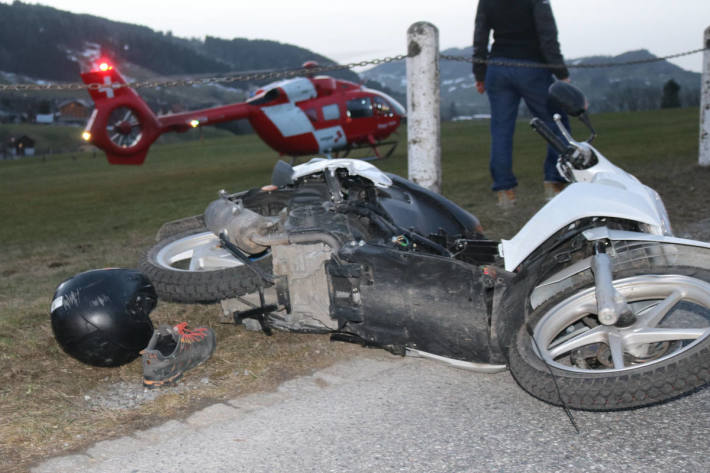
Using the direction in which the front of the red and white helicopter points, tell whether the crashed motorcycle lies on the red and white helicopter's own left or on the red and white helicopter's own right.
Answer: on the red and white helicopter's own right

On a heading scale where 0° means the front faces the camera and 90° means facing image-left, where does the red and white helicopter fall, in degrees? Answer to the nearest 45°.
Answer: approximately 270°

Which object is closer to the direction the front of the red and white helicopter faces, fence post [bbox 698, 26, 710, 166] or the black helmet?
the fence post

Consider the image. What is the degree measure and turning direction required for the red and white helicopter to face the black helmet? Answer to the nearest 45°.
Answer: approximately 90° to its right

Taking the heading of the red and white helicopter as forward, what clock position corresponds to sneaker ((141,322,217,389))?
The sneaker is roughly at 3 o'clock from the red and white helicopter.

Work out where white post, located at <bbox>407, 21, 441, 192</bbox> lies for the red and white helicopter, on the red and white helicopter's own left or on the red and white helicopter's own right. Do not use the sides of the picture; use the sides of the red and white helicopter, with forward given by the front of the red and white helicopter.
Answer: on the red and white helicopter's own right

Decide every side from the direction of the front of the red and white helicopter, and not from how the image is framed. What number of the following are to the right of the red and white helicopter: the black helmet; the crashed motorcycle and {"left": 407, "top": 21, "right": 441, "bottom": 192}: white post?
3
